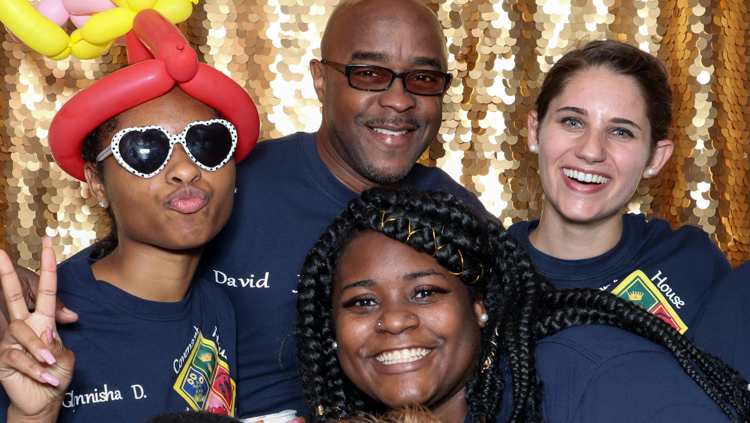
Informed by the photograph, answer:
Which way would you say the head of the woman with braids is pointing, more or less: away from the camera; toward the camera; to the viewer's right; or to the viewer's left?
toward the camera

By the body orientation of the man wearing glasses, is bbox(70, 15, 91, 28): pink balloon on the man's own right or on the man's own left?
on the man's own right

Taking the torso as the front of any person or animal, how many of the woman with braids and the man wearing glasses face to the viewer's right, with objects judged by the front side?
0

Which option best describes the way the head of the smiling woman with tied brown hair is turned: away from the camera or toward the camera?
toward the camera

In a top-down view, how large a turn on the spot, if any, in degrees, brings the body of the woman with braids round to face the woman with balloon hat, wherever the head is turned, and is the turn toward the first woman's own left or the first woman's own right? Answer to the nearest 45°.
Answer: approximately 45° to the first woman's own right

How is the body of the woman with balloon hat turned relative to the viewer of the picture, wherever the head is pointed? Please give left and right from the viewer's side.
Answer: facing the viewer and to the right of the viewer

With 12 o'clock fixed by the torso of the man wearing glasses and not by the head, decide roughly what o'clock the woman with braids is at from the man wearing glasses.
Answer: The woman with braids is roughly at 11 o'clock from the man wearing glasses.

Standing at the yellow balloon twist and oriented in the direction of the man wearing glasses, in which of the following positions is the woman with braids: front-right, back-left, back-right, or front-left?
front-right

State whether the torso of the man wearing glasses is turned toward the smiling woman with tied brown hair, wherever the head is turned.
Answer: no

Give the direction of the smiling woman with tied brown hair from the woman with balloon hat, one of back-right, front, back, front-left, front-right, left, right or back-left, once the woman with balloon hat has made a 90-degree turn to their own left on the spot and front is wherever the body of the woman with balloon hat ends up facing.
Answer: front-right

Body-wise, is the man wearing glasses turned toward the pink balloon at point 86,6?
no

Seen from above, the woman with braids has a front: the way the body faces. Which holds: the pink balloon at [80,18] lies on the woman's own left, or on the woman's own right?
on the woman's own right

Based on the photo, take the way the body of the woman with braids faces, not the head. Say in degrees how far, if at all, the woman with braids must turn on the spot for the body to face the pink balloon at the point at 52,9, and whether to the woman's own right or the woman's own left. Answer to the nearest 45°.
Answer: approximately 45° to the woman's own right

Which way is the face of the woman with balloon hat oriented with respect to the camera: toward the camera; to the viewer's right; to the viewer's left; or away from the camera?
toward the camera

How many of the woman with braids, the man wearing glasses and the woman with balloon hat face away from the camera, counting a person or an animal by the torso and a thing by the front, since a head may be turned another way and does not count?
0

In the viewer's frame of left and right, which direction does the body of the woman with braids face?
facing the viewer and to the left of the viewer

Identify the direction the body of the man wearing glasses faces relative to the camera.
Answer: toward the camera
